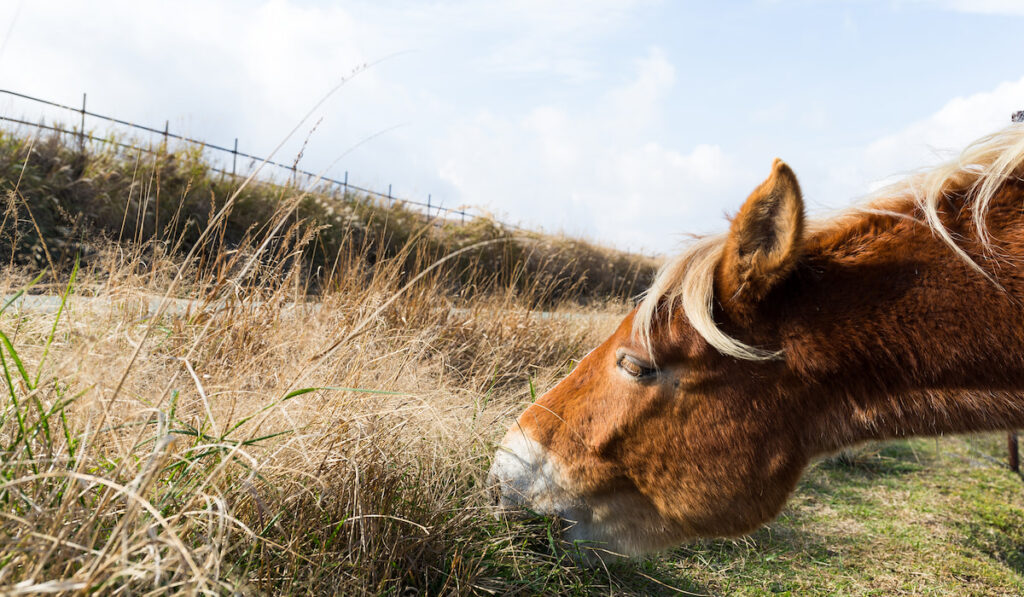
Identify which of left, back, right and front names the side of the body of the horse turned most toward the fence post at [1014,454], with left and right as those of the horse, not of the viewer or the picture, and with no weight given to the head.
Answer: right

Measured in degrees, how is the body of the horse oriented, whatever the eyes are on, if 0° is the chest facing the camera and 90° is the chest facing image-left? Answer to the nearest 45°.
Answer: approximately 90°
